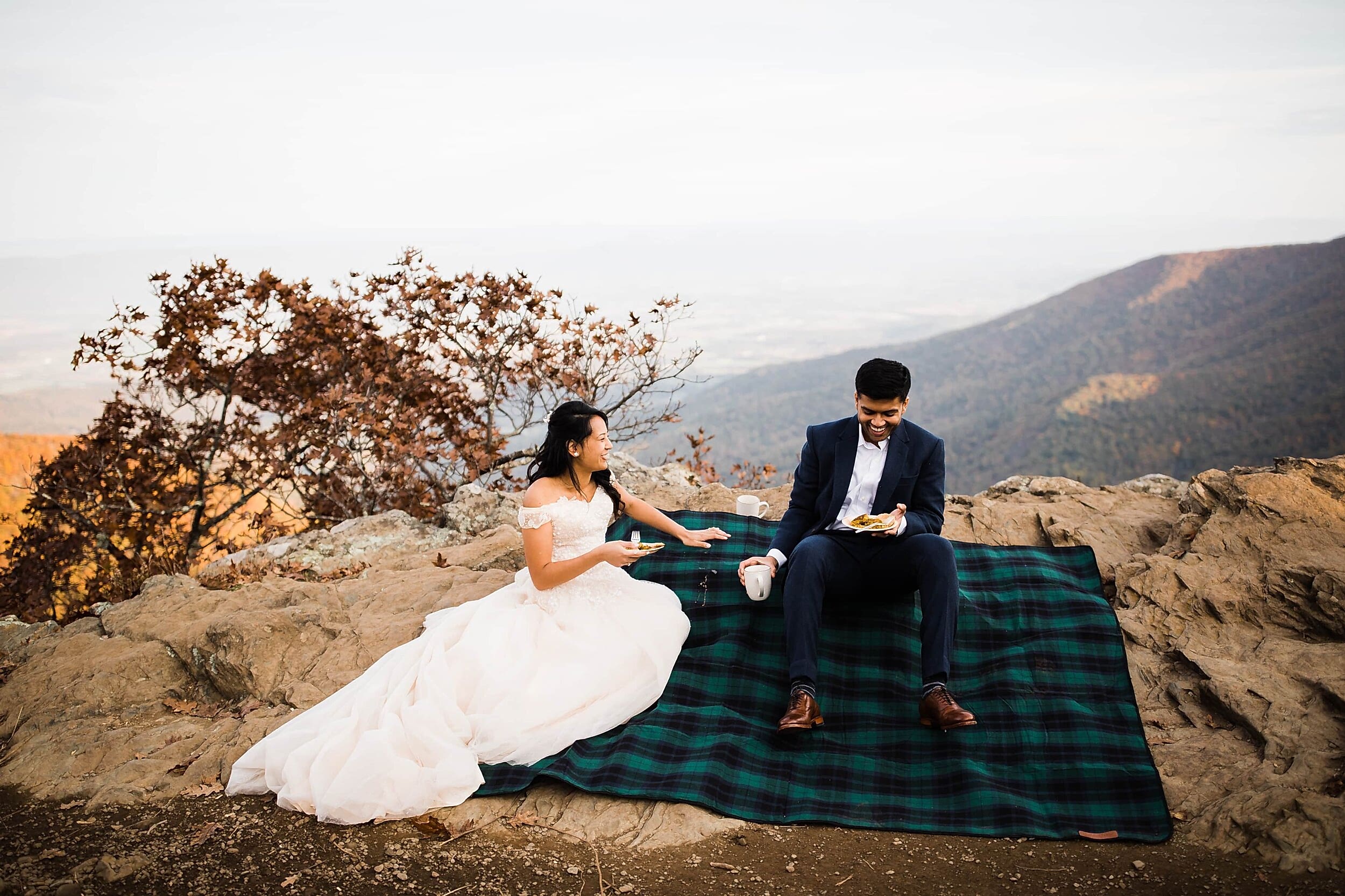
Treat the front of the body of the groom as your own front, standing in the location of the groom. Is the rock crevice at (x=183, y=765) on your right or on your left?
on your right

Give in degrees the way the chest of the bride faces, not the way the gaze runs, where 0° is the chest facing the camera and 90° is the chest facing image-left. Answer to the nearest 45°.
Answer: approximately 315°

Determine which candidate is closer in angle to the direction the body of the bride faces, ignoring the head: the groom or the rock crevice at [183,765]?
the groom

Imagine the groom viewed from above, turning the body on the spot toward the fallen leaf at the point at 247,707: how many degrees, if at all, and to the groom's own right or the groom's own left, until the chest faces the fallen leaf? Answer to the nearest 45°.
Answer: approximately 90° to the groom's own right

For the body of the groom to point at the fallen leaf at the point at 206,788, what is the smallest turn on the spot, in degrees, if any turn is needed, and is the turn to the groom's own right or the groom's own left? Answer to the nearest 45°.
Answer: approximately 45° to the groom's own right

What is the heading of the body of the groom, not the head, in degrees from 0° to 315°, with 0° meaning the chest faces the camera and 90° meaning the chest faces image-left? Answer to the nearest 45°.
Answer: approximately 0°

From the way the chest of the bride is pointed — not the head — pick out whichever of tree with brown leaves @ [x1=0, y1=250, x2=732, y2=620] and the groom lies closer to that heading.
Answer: the groom

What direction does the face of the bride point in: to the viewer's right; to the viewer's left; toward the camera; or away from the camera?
to the viewer's right
